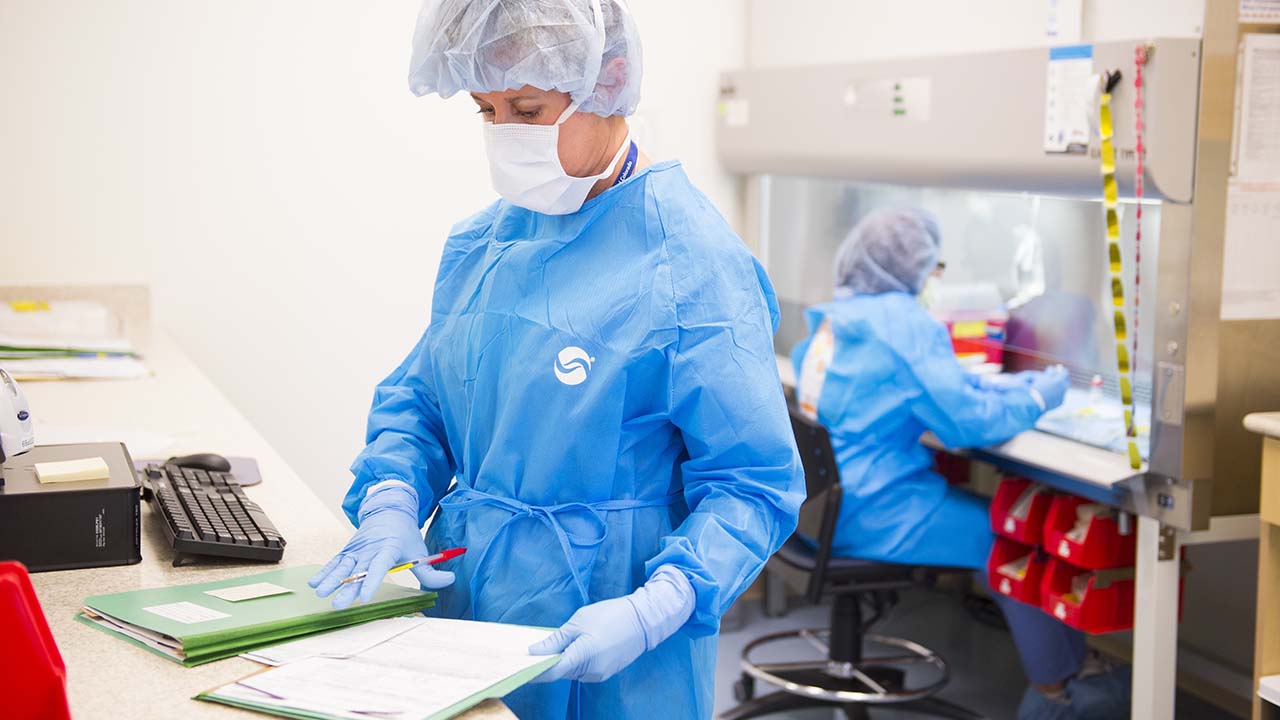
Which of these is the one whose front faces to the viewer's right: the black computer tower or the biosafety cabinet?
the black computer tower

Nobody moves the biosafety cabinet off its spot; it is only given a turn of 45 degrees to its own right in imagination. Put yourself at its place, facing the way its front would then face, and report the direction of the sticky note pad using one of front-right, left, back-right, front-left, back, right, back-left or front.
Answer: front-left

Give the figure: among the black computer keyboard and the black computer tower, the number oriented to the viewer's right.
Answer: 2

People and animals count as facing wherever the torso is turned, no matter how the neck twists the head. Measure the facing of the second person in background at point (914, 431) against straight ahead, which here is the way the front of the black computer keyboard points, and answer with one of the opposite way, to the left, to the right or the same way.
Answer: the same way

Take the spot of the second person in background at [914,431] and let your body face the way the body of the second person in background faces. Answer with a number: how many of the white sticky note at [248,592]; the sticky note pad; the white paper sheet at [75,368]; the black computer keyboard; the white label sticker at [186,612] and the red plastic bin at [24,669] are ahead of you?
0

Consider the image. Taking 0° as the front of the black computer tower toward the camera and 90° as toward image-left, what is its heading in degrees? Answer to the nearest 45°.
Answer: approximately 270°

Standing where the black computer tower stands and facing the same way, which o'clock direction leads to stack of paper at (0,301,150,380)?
The stack of paper is roughly at 9 o'clock from the black computer tower.

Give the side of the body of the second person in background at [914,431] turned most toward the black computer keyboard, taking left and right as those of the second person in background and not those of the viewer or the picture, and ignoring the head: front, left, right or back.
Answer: back

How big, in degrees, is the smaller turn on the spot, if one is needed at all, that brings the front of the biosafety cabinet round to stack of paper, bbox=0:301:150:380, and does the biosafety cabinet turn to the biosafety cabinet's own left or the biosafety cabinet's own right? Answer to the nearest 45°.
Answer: approximately 45° to the biosafety cabinet's own right

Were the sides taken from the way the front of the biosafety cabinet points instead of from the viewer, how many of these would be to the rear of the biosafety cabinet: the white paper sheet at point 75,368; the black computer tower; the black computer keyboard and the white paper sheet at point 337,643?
0

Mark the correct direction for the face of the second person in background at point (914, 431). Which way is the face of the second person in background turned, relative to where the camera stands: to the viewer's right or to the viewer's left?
to the viewer's right

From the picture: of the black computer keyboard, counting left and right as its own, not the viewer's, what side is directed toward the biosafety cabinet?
front

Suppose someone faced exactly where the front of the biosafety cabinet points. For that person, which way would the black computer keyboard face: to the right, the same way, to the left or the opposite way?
the opposite way

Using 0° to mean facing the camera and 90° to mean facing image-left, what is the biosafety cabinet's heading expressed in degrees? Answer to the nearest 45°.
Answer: approximately 45°

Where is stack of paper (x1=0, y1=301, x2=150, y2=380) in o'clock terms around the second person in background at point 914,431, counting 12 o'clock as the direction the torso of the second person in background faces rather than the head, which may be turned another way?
The stack of paper is roughly at 7 o'clock from the second person in background.

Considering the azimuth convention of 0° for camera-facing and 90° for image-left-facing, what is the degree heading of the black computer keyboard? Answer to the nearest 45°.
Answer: approximately 270°

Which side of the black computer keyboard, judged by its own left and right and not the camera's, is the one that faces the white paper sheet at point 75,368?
left

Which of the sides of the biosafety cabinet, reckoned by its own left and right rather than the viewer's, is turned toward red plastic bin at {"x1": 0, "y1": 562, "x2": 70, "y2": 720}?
front
